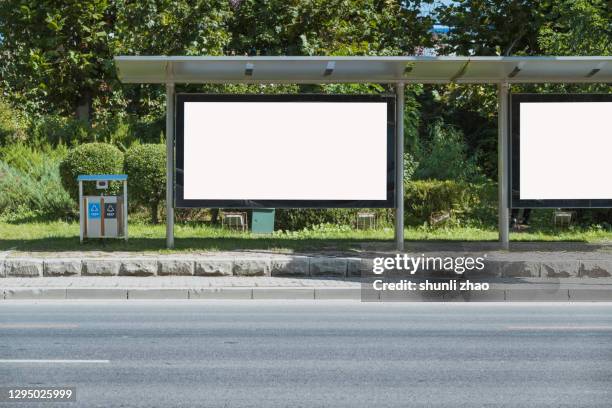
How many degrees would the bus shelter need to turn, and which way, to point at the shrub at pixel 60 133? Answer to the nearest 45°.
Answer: approximately 135° to its right

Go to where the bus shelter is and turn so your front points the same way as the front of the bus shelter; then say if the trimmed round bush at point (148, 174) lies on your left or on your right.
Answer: on your right

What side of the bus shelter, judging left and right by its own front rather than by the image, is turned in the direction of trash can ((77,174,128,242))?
right

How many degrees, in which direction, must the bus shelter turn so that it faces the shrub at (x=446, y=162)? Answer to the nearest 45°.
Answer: approximately 180°

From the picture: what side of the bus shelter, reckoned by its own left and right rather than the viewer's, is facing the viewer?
front

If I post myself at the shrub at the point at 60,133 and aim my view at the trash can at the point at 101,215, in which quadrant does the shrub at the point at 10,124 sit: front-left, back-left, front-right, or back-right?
back-right

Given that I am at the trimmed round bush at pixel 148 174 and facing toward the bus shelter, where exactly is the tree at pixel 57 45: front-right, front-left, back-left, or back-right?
back-left

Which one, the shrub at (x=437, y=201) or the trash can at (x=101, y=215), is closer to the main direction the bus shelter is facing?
the trash can
